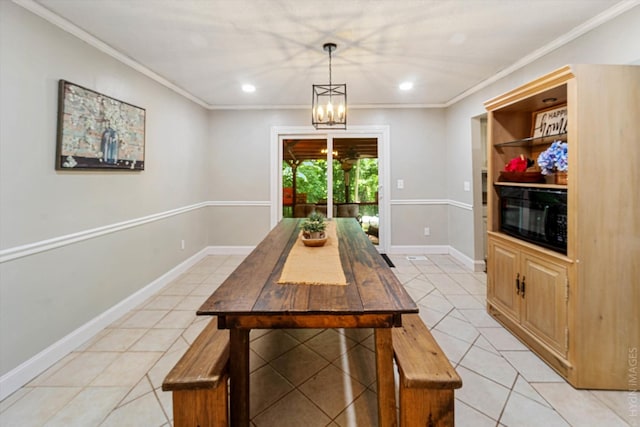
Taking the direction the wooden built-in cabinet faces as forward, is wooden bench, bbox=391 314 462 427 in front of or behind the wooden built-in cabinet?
in front

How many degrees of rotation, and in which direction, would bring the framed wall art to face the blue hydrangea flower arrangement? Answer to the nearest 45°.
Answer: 0° — it already faces it

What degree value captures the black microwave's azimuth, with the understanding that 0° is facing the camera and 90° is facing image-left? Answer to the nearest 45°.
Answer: approximately 45°

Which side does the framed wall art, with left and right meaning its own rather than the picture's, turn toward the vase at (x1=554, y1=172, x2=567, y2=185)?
front

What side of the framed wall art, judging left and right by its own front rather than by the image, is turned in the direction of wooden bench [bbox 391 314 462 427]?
front

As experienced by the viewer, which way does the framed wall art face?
facing the viewer and to the right of the viewer

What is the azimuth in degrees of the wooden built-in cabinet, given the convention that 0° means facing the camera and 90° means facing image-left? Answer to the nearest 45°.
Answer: approximately 45°
